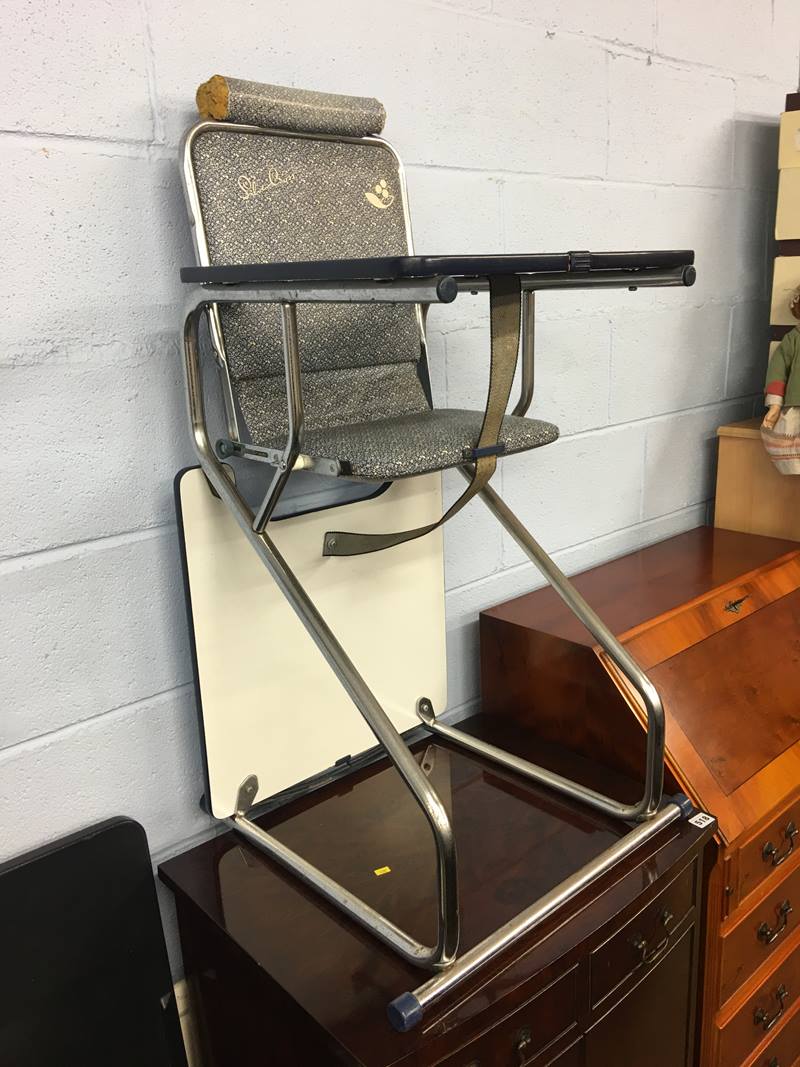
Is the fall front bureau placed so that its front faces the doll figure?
no

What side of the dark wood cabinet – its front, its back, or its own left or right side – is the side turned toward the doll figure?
left

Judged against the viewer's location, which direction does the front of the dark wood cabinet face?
facing the viewer and to the right of the viewer

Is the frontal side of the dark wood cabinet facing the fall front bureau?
no

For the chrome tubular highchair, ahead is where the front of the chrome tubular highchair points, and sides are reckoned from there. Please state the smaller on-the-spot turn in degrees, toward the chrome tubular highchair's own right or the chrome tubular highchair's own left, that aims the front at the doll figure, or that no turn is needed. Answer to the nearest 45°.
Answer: approximately 90° to the chrome tubular highchair's own left

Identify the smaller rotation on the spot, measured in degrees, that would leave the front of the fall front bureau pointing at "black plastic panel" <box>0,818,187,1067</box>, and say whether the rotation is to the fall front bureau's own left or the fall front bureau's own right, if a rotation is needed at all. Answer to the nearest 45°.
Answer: approximately 90° to the fall front bureau's own right

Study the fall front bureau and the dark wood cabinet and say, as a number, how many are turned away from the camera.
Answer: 0

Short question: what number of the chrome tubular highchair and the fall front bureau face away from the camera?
0
